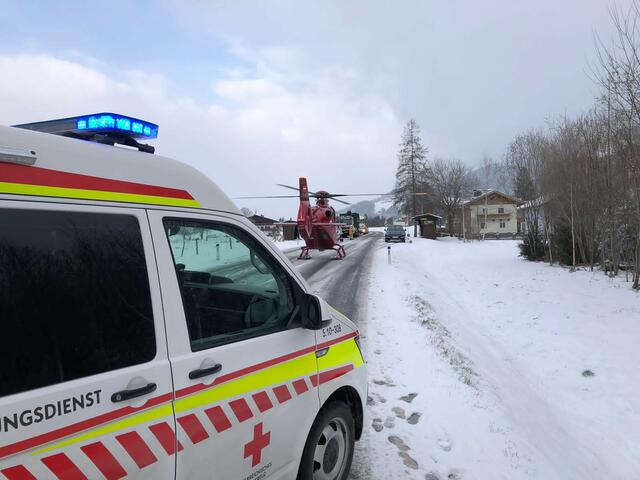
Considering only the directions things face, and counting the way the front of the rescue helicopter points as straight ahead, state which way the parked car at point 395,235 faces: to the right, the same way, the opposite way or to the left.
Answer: the opposite way

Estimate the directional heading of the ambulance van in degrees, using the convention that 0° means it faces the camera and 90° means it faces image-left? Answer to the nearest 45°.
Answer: approximately 225°

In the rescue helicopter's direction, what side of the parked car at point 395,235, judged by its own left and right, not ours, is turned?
front
